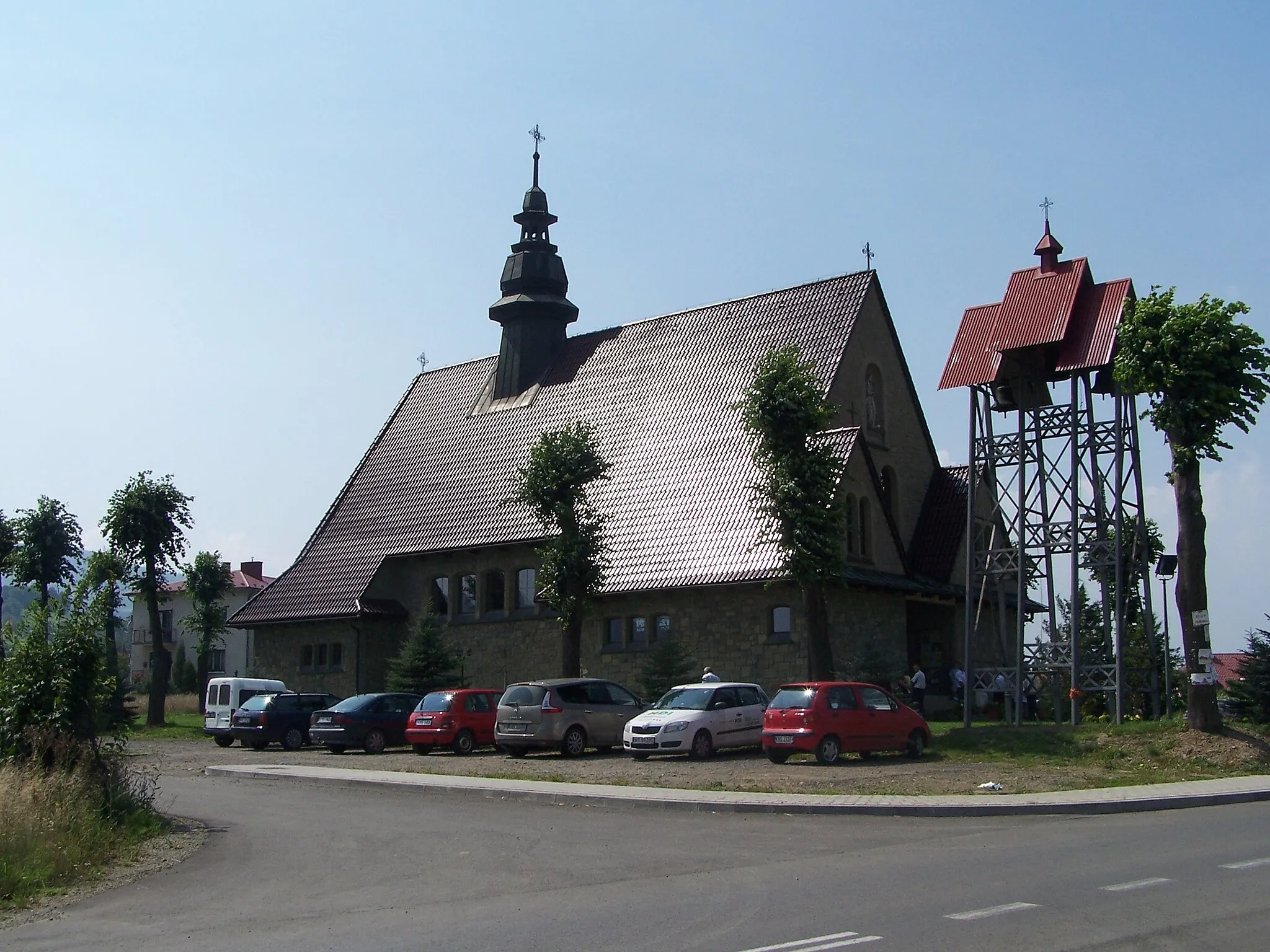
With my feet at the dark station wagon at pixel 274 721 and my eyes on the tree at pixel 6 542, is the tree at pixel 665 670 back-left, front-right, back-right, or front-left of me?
back-right

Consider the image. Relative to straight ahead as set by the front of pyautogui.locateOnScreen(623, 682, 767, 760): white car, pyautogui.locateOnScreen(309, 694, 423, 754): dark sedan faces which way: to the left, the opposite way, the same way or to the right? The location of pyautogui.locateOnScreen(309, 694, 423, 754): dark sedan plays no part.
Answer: the opposite way

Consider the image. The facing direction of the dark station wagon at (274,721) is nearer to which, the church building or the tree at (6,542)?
the church building

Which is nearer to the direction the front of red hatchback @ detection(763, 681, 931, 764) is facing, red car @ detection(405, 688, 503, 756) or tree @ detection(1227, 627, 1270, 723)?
the tree

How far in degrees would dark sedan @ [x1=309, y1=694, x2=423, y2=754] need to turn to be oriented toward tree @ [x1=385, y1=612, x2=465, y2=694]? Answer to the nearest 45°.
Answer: approximately 45° to its left

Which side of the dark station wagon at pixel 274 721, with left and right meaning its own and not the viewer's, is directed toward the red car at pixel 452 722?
right

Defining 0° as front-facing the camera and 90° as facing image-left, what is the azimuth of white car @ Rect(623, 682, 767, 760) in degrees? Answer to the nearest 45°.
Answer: approximately 45°

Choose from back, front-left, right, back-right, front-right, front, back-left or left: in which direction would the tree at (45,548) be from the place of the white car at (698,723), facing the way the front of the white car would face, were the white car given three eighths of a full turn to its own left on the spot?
back-left

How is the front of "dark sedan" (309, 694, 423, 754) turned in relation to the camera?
facing away from the viewer and to the right of the viewer

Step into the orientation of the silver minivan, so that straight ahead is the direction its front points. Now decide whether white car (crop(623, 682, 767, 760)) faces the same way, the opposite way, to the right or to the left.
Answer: the opposite way

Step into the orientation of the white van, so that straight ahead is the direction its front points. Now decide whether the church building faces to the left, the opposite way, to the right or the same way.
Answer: to the right

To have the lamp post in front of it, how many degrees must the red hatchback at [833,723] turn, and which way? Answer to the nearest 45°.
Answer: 0° — it already faces it

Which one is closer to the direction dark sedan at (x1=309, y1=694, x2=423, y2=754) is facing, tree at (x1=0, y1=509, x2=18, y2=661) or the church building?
the church building

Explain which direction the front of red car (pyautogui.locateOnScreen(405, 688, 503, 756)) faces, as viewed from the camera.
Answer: facing away from the viewer and to the right of the viewer

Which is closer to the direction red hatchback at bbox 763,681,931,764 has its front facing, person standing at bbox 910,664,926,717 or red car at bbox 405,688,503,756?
the person standing

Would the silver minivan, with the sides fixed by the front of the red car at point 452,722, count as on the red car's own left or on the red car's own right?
on the red car's own right

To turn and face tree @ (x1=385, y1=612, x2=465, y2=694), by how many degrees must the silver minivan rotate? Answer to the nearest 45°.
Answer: approximately 45° to its left
